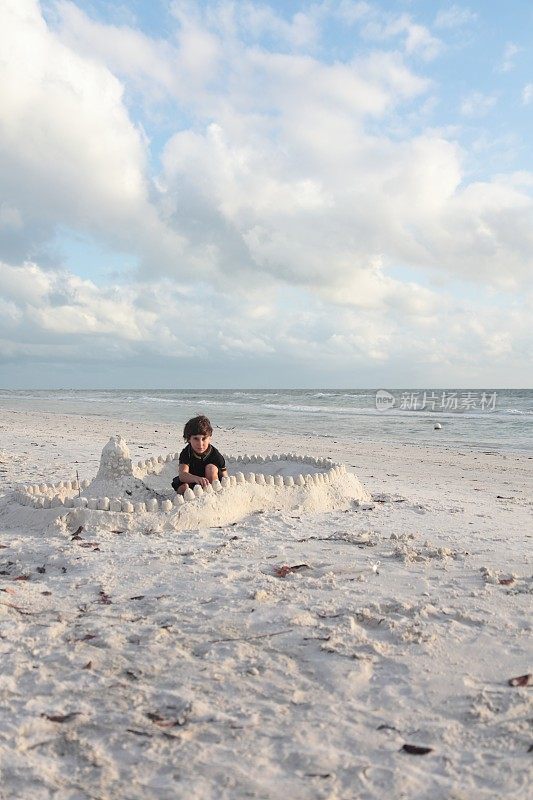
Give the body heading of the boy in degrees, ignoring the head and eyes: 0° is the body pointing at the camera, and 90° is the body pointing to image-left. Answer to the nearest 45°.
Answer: approximately 0°
